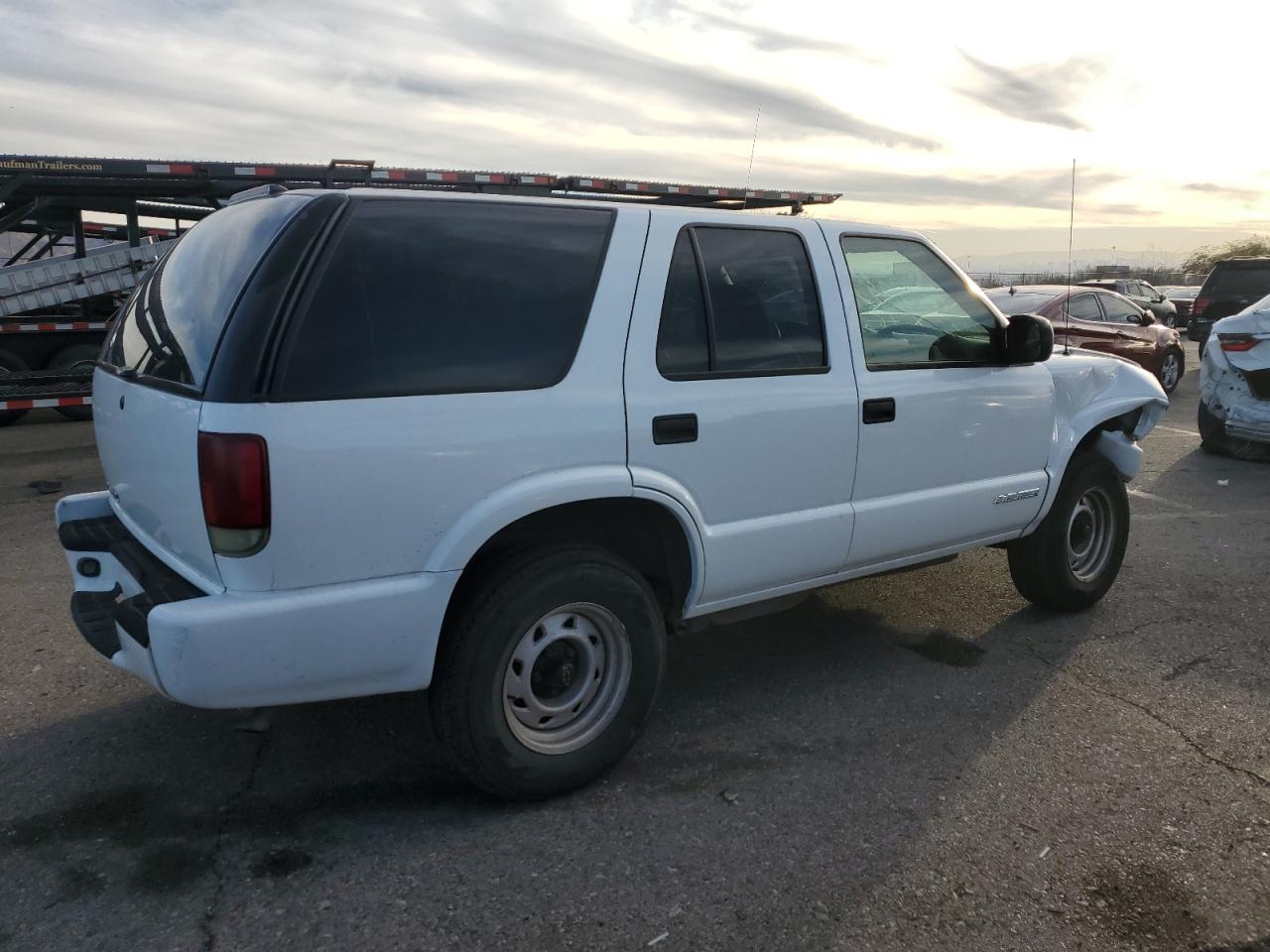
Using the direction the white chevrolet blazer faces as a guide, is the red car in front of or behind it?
in front

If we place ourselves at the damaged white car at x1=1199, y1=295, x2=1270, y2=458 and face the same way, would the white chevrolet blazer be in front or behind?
behind

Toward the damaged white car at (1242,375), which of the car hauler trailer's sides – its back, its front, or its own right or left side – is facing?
front

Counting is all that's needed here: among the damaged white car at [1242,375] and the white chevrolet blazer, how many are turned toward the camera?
0

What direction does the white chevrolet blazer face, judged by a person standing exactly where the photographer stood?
facing away from the viewer and to the right of the viewer

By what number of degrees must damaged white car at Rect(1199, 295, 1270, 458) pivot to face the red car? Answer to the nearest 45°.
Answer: approximately 45° to its left

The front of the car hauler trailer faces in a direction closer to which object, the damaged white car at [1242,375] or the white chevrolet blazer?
the damaged white car

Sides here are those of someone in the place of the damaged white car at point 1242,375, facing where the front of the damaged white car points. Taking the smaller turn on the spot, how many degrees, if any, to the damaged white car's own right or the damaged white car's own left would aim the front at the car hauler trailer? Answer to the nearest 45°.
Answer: approximately 135° to the damaged white car's own left

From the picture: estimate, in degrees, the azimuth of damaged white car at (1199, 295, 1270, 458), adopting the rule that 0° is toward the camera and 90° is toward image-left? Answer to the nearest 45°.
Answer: approximately 225°

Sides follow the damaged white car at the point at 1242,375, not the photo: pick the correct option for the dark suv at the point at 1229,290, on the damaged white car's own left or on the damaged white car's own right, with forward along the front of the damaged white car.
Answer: on the damaged white car's own left

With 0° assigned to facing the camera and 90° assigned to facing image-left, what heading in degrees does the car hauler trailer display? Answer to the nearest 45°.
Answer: approximately 270°

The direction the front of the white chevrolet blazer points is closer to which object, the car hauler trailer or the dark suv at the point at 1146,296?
the dark suv
